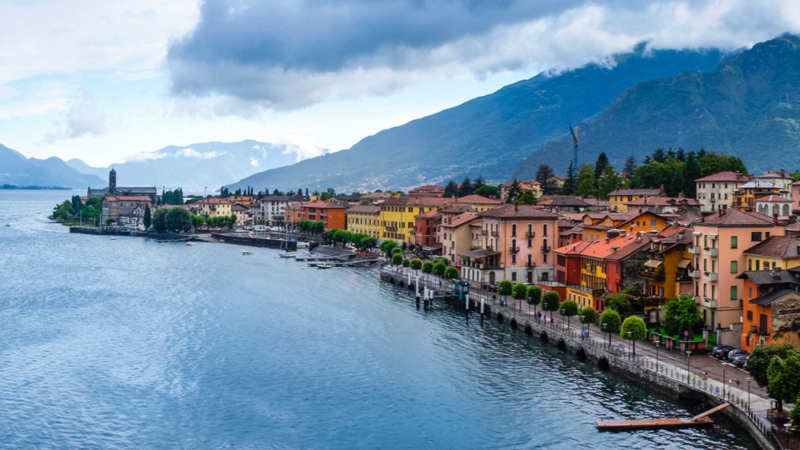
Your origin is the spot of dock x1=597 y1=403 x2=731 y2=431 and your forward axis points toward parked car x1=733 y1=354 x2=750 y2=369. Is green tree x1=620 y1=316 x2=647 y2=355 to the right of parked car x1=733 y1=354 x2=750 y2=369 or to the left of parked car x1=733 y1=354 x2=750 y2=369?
left

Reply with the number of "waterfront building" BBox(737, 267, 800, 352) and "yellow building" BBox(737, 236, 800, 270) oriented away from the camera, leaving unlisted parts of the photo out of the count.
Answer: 0

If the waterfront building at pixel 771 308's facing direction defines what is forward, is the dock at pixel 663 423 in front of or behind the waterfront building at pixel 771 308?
in front

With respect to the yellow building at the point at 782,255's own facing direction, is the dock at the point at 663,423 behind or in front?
in front

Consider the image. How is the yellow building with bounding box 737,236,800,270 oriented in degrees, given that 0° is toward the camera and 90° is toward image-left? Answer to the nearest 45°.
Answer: approximately 45°

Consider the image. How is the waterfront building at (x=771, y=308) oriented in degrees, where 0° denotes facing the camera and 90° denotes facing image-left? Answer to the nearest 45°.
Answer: approximately 45°
